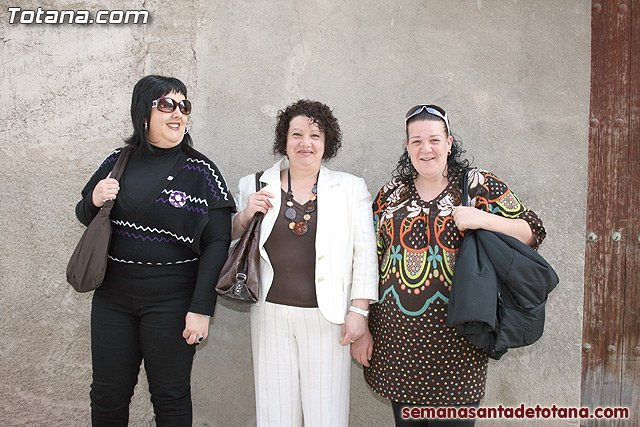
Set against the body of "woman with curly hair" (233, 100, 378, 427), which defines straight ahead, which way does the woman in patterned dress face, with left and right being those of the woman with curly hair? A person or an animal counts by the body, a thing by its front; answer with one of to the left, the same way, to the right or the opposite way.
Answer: the same way

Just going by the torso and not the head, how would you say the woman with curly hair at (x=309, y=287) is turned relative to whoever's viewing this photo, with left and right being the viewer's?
facing the viewer

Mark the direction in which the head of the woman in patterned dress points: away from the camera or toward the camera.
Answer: toward the camera

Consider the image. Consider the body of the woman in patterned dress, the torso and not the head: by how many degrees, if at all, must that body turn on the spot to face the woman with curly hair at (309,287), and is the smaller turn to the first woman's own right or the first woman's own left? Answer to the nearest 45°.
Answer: approximately 90° to the first woman's own right

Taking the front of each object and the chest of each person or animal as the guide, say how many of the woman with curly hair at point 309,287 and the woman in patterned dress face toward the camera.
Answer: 2

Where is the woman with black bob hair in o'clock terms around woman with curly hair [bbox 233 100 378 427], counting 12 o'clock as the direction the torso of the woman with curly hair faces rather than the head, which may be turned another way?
The woman with black bob hair is roughly at 3 o'clock from the woman with curly hair.

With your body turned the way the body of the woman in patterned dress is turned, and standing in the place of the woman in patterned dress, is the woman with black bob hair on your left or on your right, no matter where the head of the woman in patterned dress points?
on your right

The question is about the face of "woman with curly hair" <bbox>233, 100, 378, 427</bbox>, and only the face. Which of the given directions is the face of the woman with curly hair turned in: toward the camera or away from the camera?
toward the camera

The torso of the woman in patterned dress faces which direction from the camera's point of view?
toward the camera
